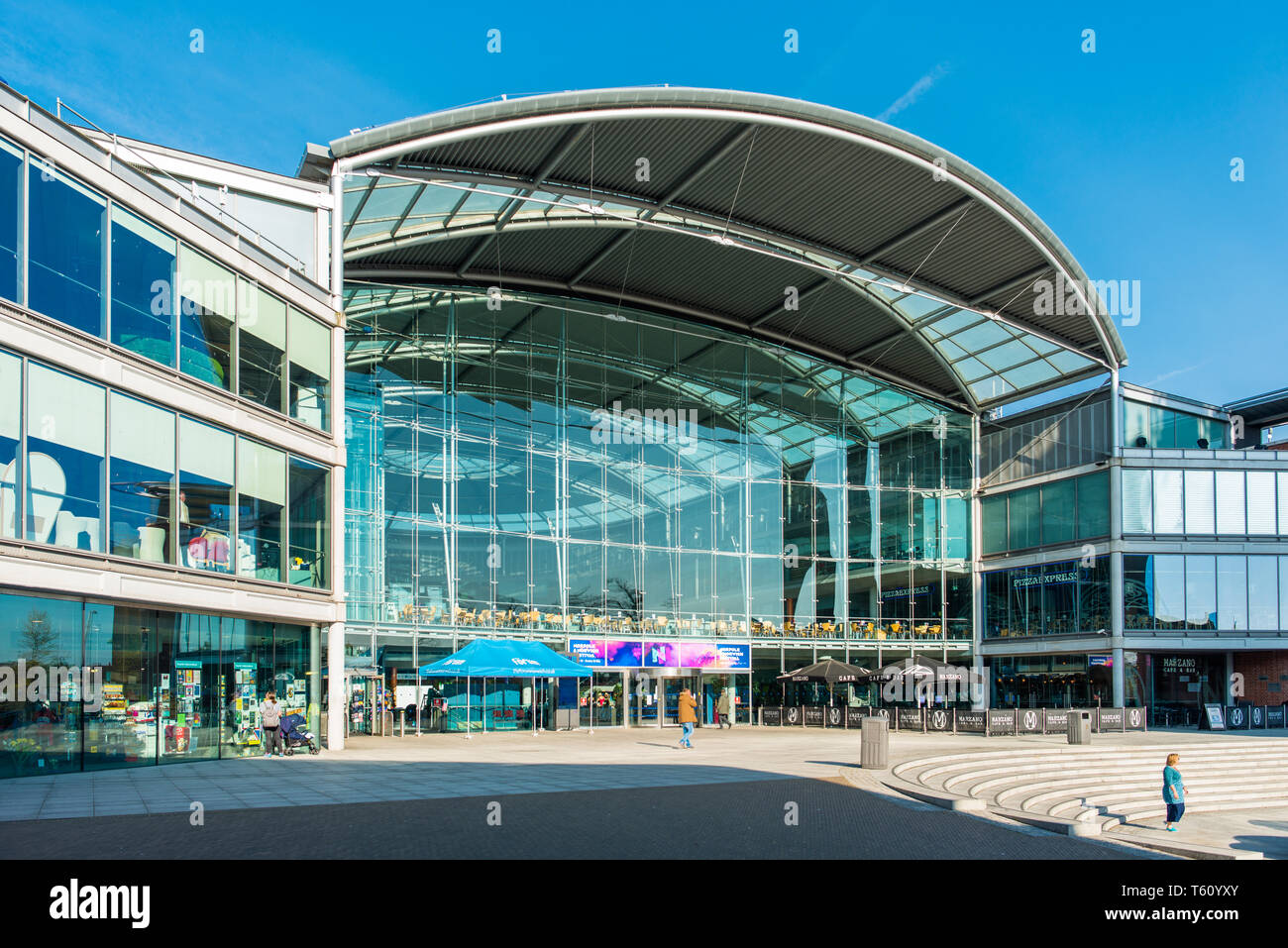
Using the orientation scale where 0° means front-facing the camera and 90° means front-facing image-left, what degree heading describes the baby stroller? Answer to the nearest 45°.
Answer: approximately 270°

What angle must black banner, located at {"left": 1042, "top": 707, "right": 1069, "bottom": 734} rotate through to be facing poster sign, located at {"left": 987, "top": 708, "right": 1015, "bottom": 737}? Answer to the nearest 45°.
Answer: approximately 45° to its right

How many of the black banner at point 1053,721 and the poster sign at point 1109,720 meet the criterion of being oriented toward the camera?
2

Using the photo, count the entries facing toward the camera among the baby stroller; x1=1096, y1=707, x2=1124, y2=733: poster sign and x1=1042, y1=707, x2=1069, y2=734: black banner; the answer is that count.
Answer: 2
